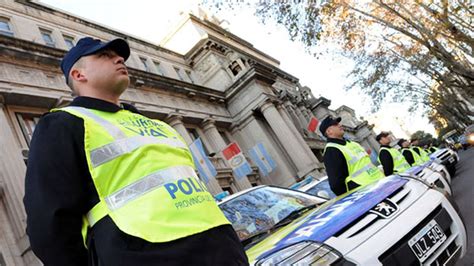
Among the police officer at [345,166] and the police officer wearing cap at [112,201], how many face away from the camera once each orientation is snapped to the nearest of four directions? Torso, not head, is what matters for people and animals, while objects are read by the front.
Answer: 0

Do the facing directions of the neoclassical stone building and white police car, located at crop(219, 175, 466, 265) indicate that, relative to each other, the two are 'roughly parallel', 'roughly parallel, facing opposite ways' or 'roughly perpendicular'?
roughly parallel

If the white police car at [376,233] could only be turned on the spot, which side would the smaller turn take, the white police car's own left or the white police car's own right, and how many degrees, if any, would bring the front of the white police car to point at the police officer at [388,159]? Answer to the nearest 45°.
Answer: approximately 135° to the white police car's own left

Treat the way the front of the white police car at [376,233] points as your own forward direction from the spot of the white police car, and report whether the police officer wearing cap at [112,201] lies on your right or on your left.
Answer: on your right

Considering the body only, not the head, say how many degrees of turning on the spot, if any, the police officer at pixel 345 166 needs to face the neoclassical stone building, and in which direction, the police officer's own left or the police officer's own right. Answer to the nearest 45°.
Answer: approximately 180°

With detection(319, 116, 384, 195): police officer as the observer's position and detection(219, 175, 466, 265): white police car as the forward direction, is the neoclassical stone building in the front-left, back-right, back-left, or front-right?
back-right

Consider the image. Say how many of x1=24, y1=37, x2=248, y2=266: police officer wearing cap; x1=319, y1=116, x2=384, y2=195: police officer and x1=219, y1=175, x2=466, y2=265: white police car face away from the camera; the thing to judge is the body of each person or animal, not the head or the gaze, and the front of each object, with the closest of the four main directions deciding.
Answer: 0

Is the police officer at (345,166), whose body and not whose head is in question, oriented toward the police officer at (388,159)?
no

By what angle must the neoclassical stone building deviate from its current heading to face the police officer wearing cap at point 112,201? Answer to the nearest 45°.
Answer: approximately 45° to its right

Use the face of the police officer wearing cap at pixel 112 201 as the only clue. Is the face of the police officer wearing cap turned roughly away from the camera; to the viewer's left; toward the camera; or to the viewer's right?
to the viewer's right

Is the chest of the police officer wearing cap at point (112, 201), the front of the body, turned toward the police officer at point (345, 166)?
no

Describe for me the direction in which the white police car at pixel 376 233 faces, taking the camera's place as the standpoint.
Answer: facing the viewer and to the right of the viewer

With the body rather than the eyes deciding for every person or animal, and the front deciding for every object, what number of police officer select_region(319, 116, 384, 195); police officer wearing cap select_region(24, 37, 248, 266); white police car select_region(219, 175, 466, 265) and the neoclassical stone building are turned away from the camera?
0

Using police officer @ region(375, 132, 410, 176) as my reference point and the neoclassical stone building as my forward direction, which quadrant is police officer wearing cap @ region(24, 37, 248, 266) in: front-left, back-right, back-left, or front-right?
back-left

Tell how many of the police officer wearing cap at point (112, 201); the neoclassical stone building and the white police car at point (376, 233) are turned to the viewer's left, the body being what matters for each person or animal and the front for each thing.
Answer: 0

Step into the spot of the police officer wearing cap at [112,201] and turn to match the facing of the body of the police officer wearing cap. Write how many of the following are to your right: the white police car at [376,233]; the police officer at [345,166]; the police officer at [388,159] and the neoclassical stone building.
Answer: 0
